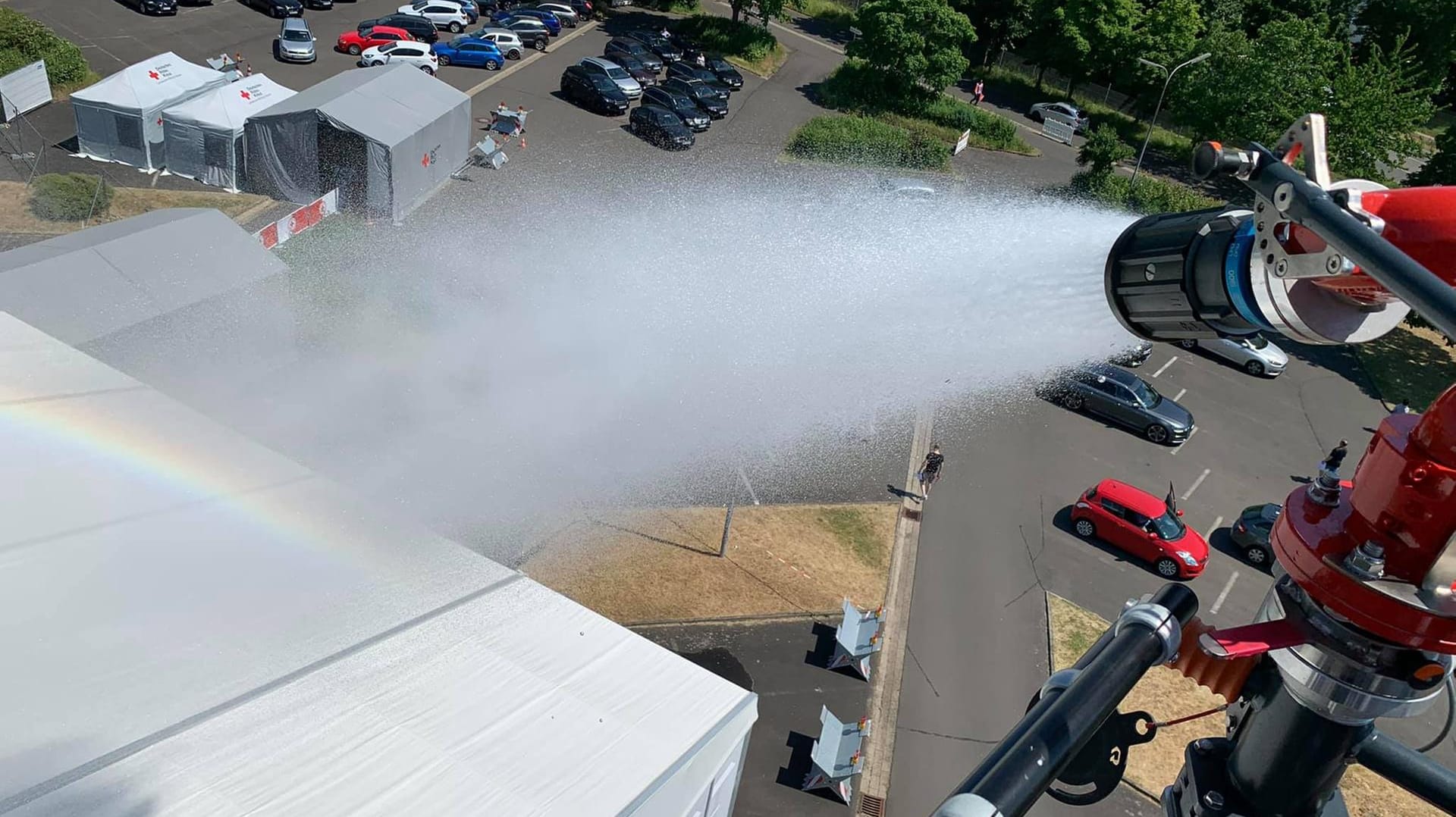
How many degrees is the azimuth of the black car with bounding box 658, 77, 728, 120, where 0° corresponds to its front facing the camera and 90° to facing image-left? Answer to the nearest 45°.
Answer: approximately 315°

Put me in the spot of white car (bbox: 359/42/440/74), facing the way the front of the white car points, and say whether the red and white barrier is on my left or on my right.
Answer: on my left

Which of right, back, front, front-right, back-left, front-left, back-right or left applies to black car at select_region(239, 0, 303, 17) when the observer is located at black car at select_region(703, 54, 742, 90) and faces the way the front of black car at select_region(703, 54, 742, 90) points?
back-right

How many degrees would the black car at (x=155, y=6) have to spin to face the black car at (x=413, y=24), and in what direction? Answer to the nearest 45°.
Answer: approximately 45° to its left

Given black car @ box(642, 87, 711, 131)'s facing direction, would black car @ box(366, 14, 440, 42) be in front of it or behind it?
behind

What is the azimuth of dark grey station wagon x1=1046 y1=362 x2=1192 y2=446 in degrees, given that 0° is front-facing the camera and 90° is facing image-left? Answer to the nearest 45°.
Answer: approximately 315°

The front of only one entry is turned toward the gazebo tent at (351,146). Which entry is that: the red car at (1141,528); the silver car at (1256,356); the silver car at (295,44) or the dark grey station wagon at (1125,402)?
the silver car at (295,44)

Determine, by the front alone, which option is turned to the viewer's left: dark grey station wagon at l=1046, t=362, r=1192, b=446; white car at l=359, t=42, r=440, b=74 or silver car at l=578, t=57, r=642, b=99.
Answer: the white car

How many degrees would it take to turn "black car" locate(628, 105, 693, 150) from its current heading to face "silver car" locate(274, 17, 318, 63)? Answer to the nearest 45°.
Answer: approximately 135° to its right

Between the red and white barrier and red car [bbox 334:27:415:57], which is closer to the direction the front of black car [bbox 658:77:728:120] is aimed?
the red and white barrier
